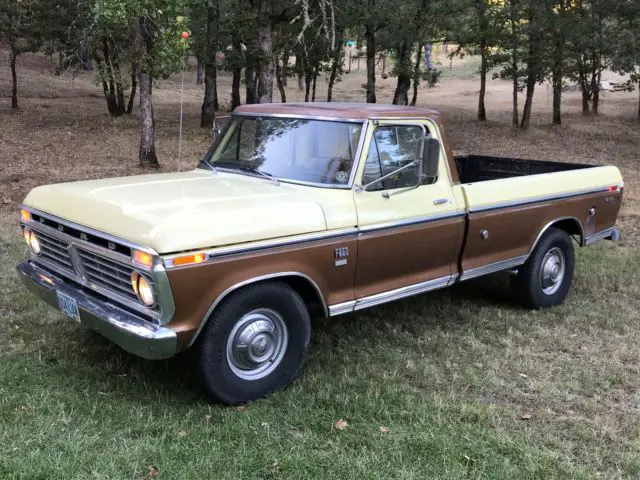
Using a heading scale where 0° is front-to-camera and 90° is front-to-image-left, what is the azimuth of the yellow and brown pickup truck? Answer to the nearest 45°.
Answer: approximately 45°

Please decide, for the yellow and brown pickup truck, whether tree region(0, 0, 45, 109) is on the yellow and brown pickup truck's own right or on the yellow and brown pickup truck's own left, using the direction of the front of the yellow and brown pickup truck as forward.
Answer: on the yellow and brown pickup truck's own right
